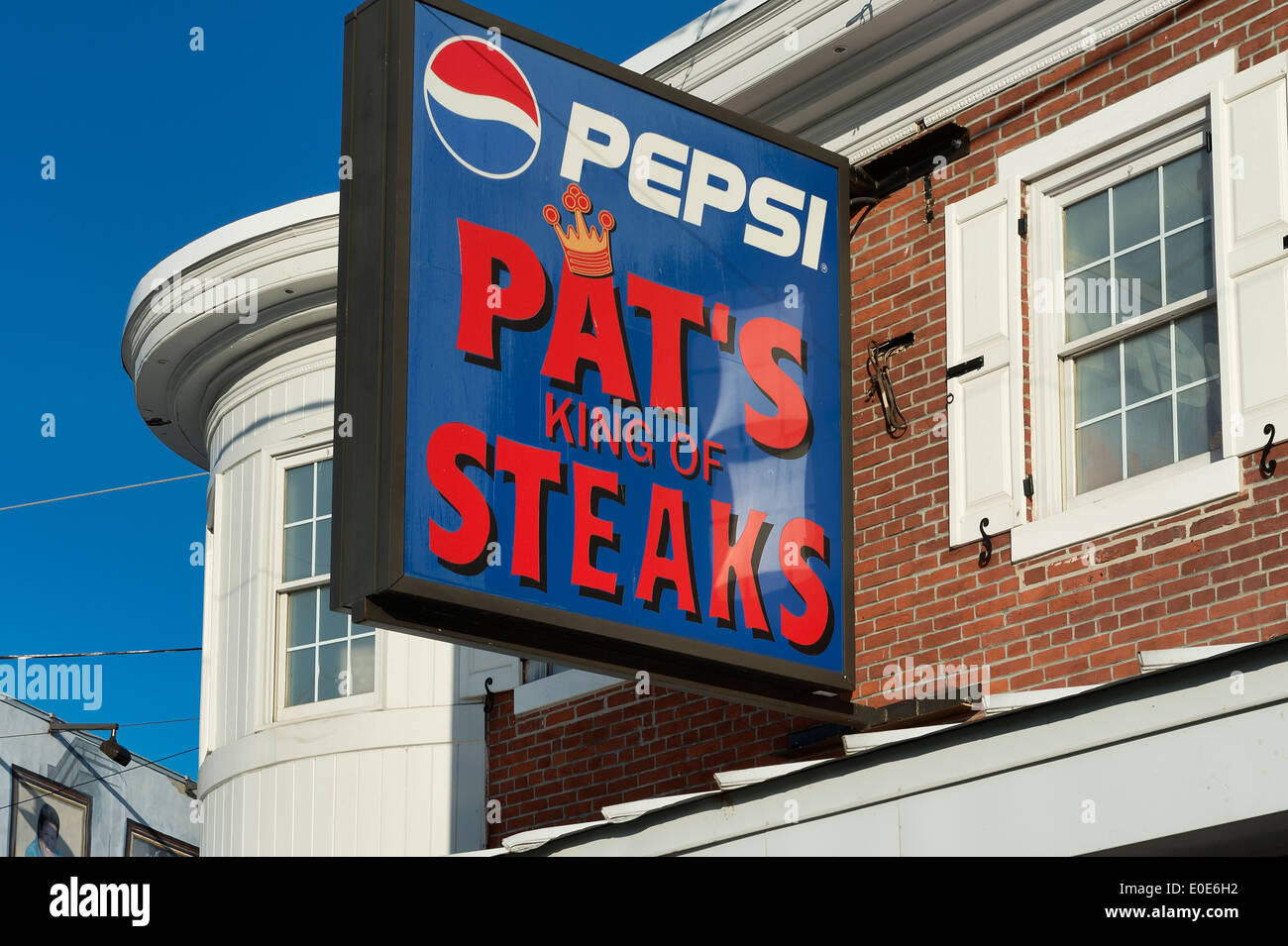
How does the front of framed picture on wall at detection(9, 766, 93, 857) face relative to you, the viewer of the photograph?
facing the viewer and to the right of the viewer

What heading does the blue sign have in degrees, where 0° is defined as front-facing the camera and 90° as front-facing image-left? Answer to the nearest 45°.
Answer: approximately 315°

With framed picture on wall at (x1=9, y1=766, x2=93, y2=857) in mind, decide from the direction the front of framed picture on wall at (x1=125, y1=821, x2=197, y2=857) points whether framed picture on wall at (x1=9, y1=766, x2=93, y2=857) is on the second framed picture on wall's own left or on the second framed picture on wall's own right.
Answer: on the second framed picture on wall's own right

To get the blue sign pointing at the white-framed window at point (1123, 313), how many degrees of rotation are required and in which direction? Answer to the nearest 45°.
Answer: approximately 45° to its left

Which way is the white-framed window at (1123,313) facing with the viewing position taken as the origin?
facing the viewer and to the left of the viewer

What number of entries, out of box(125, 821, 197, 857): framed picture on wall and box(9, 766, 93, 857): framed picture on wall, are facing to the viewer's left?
0

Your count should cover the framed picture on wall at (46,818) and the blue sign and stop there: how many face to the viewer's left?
0
